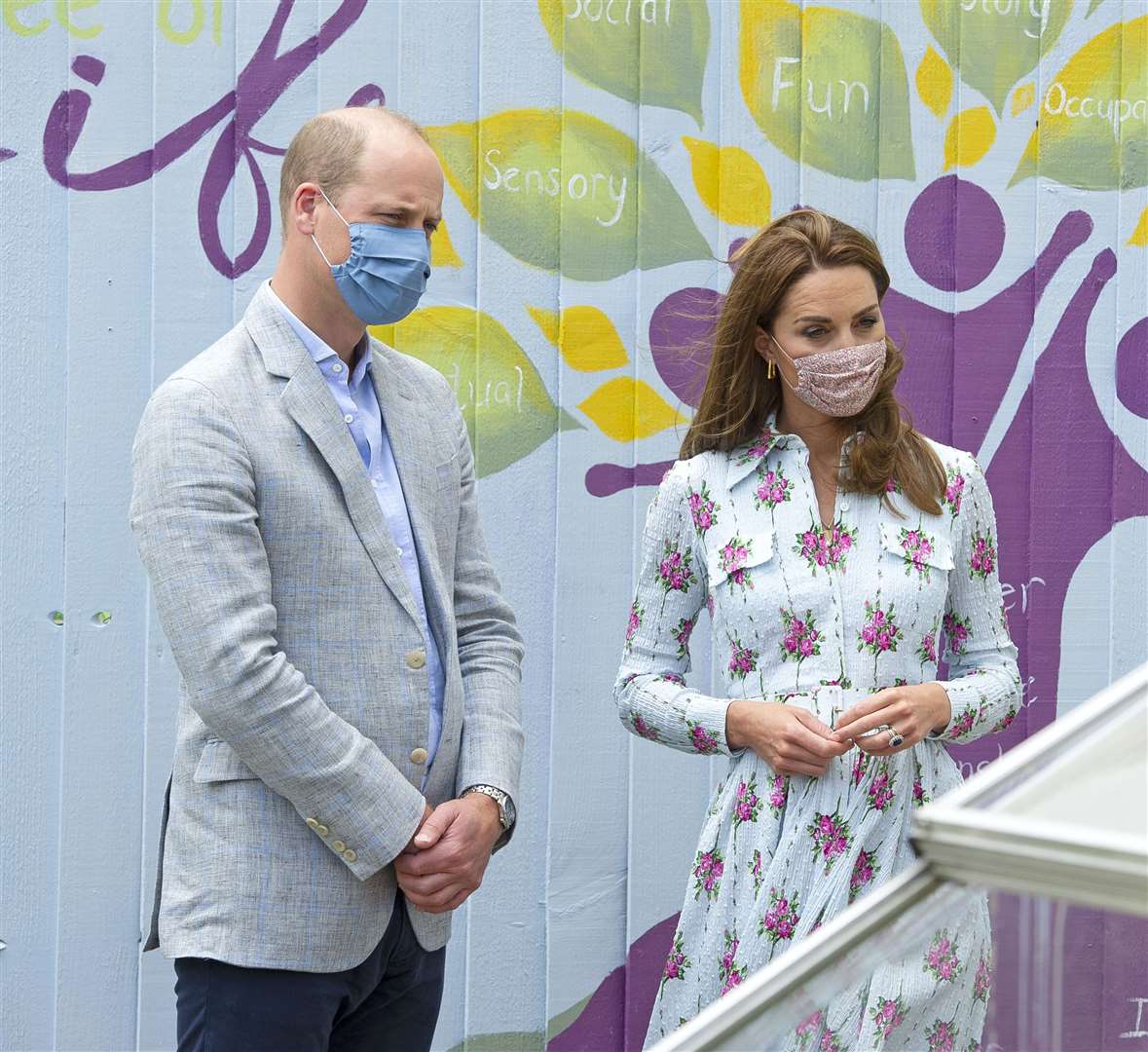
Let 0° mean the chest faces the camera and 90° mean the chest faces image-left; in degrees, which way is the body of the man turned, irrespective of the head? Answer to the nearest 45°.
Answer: approximately 315°

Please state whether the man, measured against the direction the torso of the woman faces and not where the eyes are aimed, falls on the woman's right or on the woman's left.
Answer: on the woman's right

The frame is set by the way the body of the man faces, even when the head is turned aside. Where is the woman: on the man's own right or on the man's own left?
on the man's own left

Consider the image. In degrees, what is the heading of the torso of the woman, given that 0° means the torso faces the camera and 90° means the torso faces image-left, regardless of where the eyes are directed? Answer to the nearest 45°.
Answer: approximately 0°
